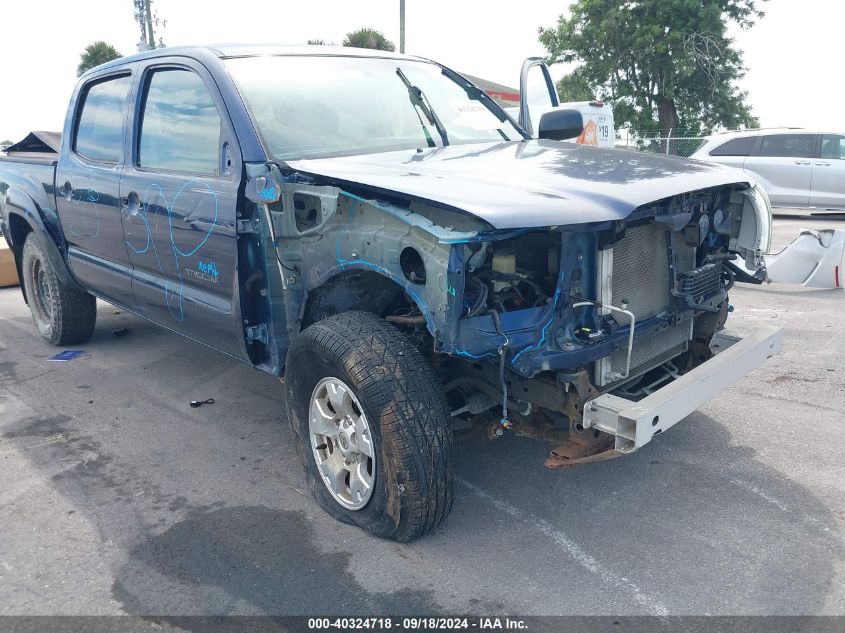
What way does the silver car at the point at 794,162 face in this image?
to the viewer's right

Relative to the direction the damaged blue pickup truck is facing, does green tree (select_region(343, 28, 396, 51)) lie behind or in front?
behind

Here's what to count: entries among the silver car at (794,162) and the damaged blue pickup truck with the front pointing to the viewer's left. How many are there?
0

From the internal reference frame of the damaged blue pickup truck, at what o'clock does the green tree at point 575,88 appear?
The green tree is roughly at 8 o'clock from the damaged blue pickup truck.

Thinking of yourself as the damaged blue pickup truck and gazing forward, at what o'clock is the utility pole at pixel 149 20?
The utility pole is roughly at 7 o'clock from the damaged blue pickup truck.

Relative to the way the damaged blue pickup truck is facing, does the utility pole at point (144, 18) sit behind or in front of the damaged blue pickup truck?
behind

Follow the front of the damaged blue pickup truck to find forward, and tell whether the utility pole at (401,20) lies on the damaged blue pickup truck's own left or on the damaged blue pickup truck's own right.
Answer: on the damaged blue pickup truck's own left

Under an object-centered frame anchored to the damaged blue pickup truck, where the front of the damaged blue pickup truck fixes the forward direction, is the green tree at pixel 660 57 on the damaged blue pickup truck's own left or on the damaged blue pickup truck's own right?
on the damaged blue pickup truck's own left
